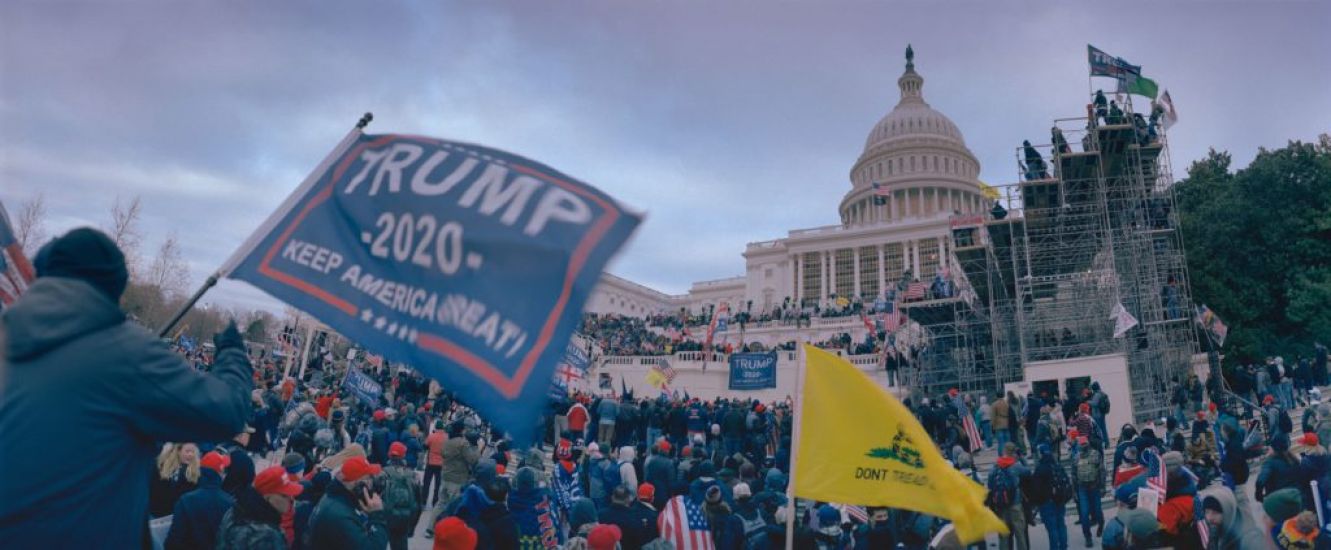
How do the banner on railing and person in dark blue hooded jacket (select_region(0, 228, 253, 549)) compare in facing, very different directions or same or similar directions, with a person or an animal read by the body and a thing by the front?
very different directions

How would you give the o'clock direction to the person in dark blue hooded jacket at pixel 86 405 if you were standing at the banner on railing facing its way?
The person in dark blue hooded jacket is roughly at 12 o'clock from the banner on railing.

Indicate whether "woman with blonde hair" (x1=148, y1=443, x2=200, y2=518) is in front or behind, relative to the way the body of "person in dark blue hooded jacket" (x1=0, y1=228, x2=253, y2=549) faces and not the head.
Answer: in front

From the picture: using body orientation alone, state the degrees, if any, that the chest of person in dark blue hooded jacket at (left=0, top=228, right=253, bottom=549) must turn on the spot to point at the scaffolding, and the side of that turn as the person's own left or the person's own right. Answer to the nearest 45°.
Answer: approximately 45° to the person's own right

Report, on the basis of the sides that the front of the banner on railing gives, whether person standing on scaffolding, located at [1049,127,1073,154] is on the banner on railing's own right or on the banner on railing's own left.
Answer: on the banner on railing's own left

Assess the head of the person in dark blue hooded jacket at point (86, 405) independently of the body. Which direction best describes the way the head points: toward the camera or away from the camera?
away from the camera

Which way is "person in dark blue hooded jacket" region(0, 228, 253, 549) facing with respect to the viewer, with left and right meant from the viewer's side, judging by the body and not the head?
facing away from the viewer and to the right of the viewer

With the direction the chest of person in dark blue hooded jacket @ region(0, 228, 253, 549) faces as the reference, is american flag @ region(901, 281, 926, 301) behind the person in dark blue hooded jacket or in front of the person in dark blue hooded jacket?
in front
